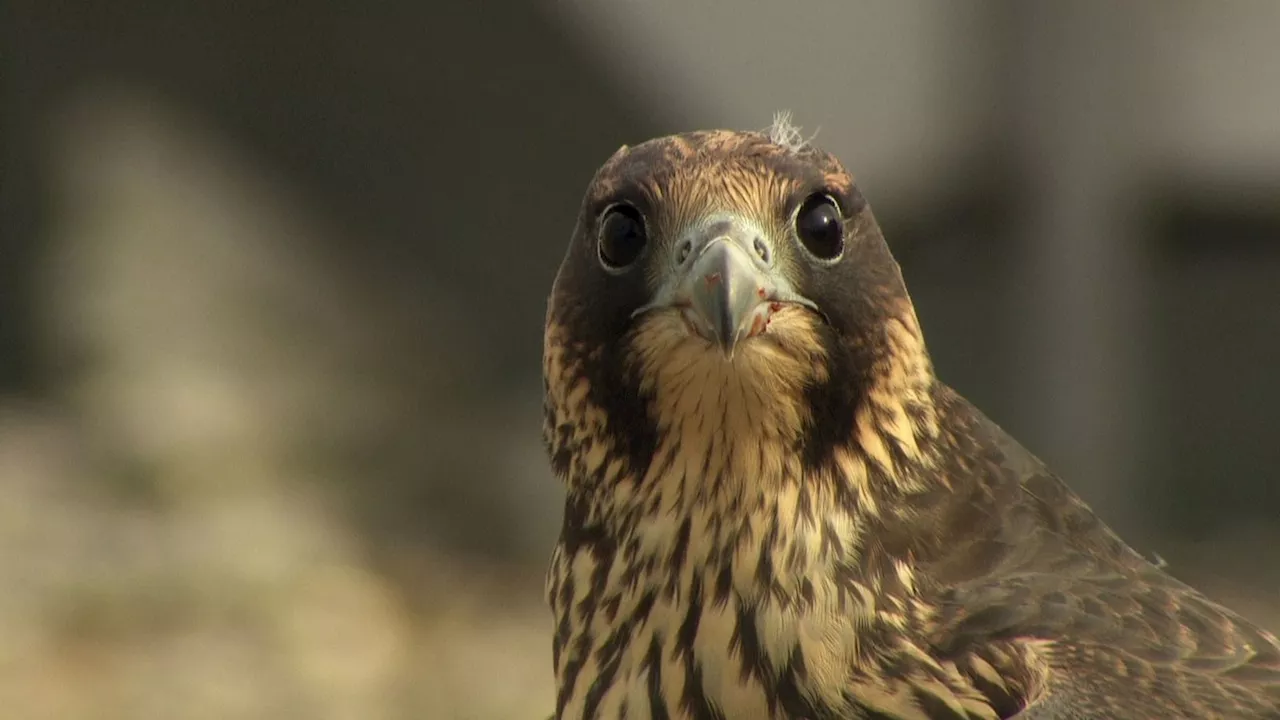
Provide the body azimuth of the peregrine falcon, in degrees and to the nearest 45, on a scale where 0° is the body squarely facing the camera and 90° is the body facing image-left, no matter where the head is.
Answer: approximately 45°
